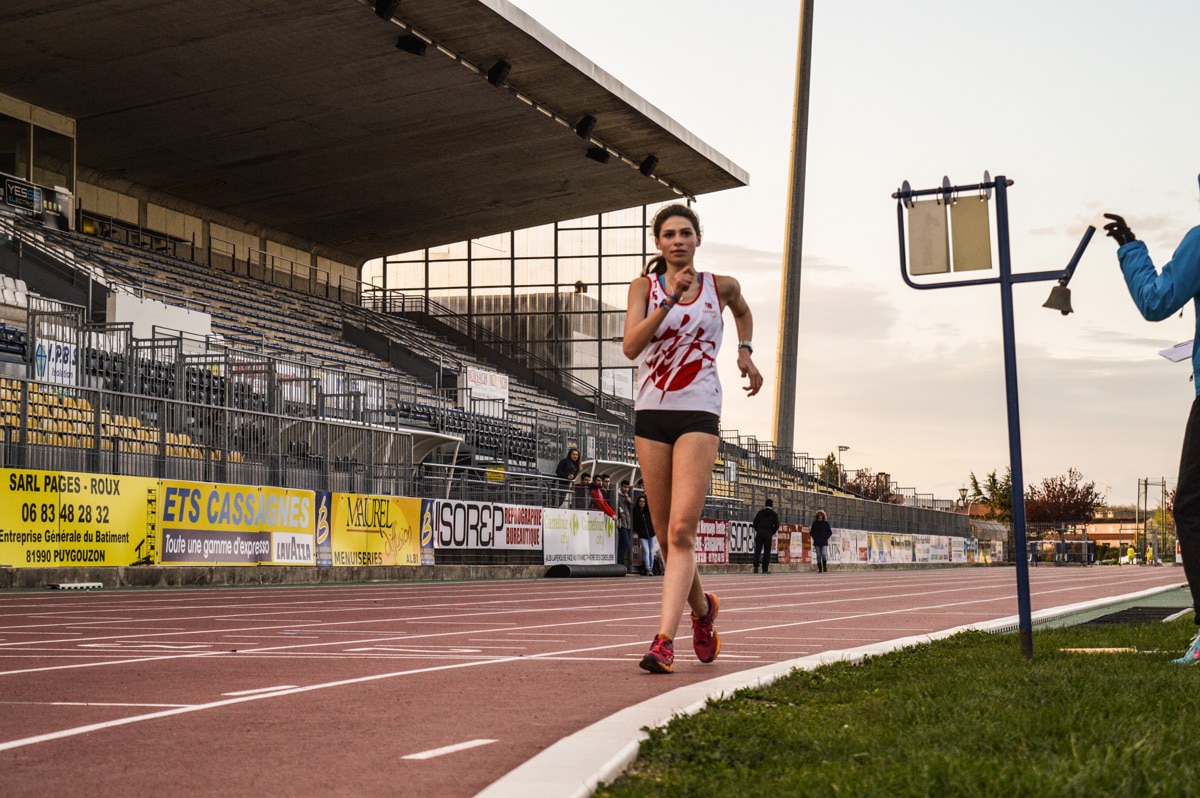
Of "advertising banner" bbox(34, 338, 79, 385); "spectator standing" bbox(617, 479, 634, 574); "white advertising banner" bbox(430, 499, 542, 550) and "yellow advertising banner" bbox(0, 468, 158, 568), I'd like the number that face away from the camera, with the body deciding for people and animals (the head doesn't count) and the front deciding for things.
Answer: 0

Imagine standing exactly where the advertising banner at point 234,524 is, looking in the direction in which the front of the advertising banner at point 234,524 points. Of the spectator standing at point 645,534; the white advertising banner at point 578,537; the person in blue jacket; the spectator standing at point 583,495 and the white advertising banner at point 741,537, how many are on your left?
4

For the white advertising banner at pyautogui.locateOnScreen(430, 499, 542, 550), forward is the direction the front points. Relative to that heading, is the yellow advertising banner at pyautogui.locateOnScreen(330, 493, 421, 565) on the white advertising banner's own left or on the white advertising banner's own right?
on the white advertising banner's own right

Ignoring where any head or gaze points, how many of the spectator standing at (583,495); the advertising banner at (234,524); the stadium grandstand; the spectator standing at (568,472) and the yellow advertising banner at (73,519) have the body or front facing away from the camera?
0

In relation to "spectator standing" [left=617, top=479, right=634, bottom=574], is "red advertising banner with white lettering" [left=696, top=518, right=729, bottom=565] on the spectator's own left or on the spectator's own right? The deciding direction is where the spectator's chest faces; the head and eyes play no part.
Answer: on the spectator's own left

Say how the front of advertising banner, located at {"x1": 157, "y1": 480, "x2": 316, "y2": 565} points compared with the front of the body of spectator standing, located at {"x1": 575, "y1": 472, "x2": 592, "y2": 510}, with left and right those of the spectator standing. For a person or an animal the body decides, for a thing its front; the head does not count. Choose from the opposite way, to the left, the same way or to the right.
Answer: the same way

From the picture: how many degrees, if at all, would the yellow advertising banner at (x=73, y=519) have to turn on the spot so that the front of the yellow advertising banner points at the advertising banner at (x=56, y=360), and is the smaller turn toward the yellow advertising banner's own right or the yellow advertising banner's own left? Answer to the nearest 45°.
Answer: approximately 135° to the yellow advertising banner's own left

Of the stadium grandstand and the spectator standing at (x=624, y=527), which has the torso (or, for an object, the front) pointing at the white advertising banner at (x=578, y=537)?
the stadium grandstand

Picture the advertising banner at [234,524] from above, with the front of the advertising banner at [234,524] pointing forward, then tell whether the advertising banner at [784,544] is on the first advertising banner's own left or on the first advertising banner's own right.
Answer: on the first advertising banner's own left

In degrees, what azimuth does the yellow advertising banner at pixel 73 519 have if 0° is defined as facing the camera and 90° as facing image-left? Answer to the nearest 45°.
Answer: approximately 315°

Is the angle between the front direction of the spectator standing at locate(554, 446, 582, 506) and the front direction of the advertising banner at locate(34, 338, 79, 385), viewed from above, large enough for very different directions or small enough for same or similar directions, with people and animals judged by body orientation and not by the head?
same or similar directions

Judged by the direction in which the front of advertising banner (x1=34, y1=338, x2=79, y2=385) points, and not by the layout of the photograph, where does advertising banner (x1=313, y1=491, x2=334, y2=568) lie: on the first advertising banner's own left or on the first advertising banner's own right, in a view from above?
on the first advertising banner's own left

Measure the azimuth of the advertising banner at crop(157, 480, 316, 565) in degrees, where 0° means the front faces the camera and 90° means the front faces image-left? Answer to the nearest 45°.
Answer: approximately 315°

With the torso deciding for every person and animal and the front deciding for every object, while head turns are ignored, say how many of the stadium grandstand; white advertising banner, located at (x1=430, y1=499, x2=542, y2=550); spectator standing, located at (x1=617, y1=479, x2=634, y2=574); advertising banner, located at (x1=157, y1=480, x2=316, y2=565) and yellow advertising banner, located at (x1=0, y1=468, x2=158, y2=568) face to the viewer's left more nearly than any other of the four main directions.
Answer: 0

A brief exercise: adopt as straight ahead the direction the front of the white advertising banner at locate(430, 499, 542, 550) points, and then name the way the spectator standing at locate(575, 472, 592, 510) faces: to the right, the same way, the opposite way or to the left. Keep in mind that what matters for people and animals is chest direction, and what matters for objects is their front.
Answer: the same way

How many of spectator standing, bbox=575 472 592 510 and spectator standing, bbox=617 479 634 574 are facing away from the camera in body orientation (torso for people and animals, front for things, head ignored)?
0

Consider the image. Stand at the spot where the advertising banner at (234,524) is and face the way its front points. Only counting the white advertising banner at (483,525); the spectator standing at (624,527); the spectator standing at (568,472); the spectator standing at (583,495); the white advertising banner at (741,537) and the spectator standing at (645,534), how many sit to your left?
6

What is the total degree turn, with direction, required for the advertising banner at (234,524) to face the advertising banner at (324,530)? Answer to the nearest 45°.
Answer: approximately 90° to its left

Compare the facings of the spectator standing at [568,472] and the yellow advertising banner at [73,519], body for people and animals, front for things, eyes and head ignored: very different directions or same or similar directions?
same or similar directions
